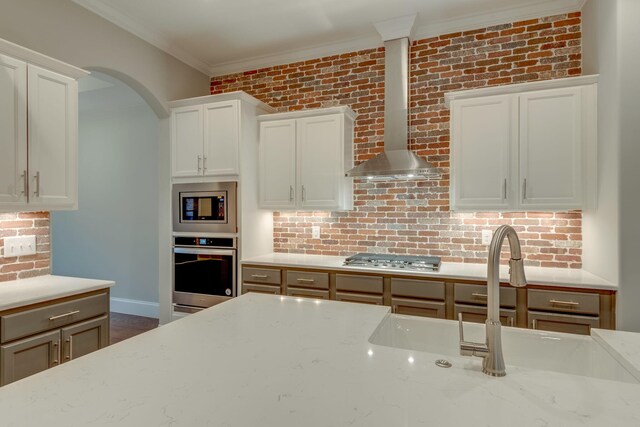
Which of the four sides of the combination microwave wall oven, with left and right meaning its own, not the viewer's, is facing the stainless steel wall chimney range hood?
left

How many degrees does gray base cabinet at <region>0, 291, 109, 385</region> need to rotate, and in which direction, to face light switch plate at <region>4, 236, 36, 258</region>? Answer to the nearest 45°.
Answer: approximately 135° to its left

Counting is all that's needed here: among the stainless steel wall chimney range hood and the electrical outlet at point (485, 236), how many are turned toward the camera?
2

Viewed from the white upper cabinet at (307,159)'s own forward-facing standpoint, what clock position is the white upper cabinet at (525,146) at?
the white upper cabinet at (525,146) is roughly at 10 o'clock from the white upper cabinet at (307,159).
